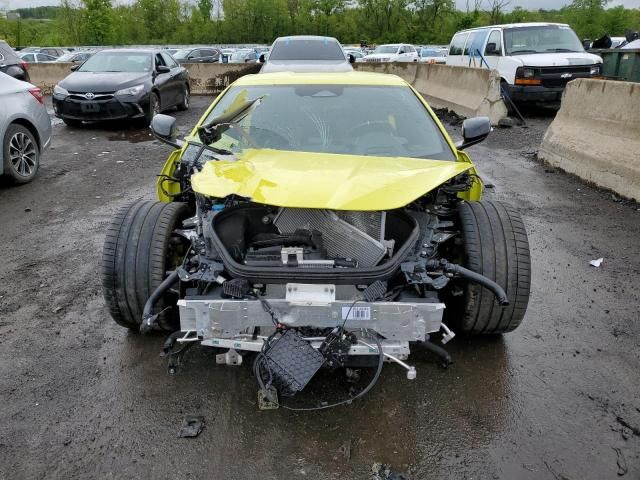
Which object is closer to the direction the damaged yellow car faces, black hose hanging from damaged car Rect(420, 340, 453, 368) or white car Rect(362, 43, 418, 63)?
the black hose hanging from damaged car

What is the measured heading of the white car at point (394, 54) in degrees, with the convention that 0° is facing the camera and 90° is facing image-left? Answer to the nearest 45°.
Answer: approximately 45°

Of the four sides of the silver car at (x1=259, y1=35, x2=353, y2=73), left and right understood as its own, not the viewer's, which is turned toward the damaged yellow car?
front

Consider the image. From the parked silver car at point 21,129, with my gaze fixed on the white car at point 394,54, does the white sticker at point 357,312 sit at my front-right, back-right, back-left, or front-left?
back-right

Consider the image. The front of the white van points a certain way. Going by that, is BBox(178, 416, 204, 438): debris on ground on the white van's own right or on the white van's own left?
on the white van's own right

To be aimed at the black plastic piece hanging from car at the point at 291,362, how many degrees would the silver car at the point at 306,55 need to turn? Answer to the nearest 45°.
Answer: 0° — it already faces it

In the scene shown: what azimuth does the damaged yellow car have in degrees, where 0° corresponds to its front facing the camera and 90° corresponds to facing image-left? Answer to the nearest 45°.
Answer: approximately 0°
